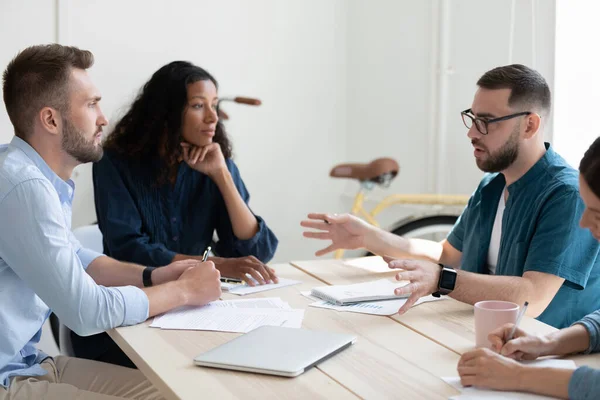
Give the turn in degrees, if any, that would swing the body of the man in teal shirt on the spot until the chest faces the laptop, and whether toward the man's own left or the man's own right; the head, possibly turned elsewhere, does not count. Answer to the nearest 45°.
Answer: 0° — they already face it

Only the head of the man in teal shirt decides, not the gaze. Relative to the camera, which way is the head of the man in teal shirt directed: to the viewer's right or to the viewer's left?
to the viewer's left

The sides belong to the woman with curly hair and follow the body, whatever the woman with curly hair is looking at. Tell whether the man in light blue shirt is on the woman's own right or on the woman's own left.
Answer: on the woman's own right

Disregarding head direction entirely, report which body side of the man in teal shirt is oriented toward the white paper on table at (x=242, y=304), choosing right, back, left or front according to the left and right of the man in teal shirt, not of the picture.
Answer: front

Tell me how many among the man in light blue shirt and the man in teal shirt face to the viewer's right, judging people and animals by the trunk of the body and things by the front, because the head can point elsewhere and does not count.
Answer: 1

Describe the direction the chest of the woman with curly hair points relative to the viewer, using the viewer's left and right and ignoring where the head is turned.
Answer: facing the viewer and to the right of the viewer

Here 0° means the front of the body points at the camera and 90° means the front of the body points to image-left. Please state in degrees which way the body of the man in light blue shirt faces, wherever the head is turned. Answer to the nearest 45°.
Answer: approximately 270°

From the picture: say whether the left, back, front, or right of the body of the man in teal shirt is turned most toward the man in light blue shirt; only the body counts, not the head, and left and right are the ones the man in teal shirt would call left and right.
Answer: front

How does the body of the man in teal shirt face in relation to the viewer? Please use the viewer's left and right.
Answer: facing the viewer and to the left of the viewer

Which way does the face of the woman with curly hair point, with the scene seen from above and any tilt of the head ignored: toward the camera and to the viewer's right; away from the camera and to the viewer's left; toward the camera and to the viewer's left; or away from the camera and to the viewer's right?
toward the camera and to the viewer's right

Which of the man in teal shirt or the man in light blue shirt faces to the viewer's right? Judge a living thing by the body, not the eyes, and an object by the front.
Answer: the man in light blue shirt
